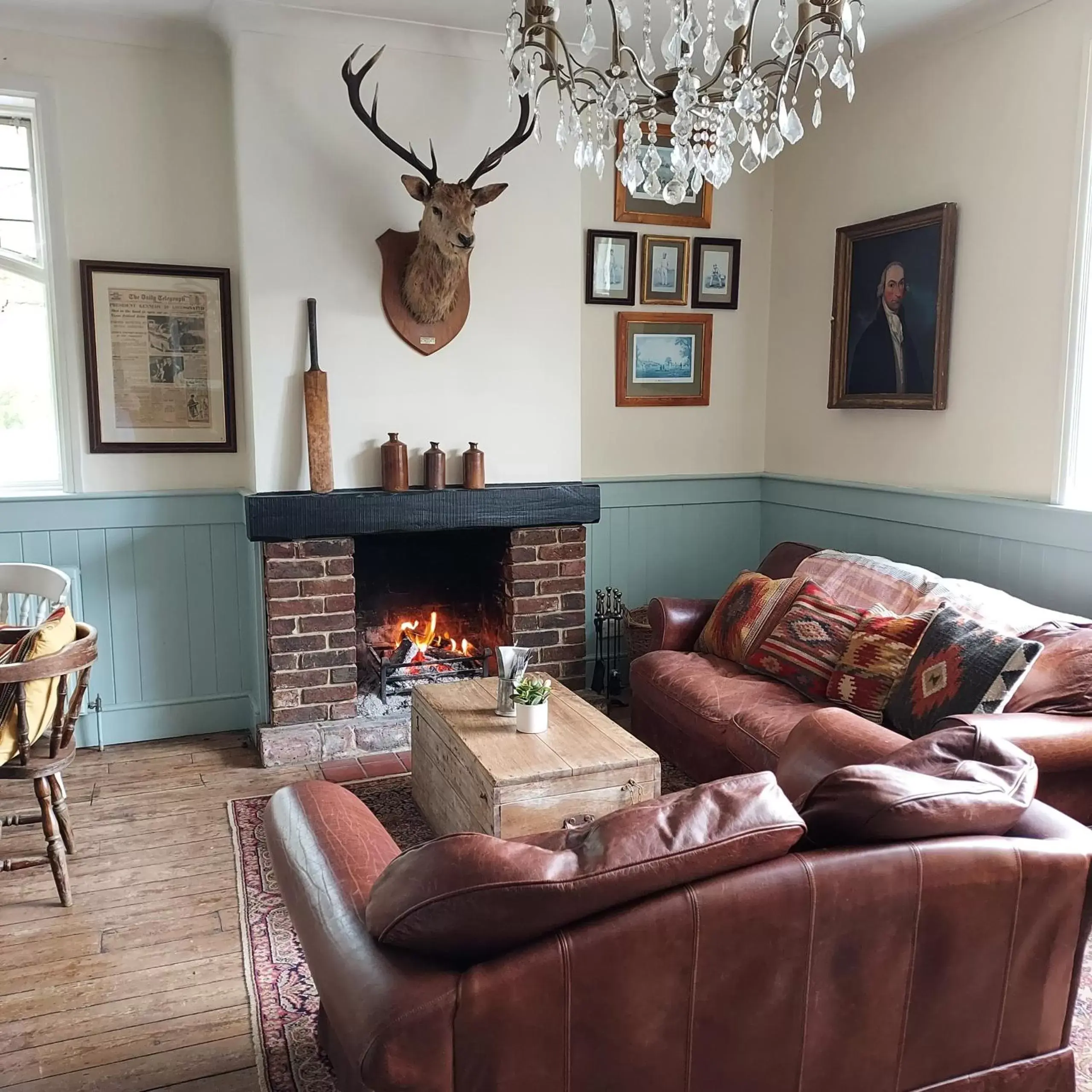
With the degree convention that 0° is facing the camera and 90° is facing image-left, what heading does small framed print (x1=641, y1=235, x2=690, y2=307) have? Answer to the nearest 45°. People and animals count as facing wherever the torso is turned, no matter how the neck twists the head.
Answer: approximately 0°

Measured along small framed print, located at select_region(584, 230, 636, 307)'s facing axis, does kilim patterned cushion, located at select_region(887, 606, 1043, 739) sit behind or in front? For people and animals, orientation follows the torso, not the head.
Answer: in front

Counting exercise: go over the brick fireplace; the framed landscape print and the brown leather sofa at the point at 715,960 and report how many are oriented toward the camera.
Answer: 2

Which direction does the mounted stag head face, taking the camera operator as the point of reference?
facing the viewer and to the right of the viewer

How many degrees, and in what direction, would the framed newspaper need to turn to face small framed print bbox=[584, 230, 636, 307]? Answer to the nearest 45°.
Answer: approximately 90° to its left

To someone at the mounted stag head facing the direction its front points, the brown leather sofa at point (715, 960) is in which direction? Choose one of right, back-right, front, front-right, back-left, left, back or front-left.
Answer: front-right
